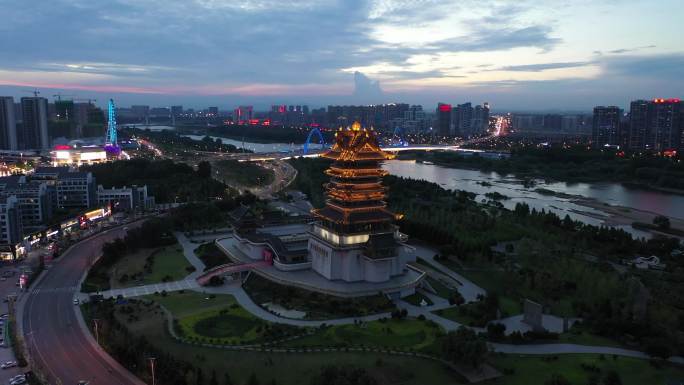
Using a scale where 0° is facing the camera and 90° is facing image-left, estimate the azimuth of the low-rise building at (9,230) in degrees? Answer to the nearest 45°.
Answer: approximately 315°

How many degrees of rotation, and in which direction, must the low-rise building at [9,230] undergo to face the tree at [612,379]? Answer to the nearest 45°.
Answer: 0° — it already faces it

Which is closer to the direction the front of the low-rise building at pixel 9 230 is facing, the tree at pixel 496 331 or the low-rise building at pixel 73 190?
the tree

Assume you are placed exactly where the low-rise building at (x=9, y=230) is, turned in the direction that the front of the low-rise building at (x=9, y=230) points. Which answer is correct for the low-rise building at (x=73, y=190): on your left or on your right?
on your left

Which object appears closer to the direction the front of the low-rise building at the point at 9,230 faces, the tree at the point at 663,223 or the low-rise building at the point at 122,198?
the tree

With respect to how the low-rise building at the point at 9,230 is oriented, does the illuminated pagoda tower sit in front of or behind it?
in front

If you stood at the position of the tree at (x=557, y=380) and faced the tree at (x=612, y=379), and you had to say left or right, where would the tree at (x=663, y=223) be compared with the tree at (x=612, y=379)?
left

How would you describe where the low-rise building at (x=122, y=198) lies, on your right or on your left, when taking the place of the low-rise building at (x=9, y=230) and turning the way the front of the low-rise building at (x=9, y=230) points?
on your left

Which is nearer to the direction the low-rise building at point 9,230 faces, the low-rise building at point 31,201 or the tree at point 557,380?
the tree

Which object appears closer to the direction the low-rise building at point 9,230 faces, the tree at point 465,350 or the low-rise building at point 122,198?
the tree

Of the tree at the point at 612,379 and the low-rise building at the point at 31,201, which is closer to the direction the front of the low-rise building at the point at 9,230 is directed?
the tree

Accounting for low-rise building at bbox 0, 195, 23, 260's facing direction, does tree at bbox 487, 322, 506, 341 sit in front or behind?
in front

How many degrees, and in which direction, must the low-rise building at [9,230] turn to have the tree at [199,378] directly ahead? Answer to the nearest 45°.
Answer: approximately 45° to its right

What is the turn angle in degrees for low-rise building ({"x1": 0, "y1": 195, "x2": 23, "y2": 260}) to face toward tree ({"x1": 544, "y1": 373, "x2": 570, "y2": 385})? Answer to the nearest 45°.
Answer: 0° — it already faces it

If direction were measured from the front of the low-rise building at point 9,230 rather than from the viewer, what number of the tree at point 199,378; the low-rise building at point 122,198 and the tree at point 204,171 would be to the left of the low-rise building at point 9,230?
2
